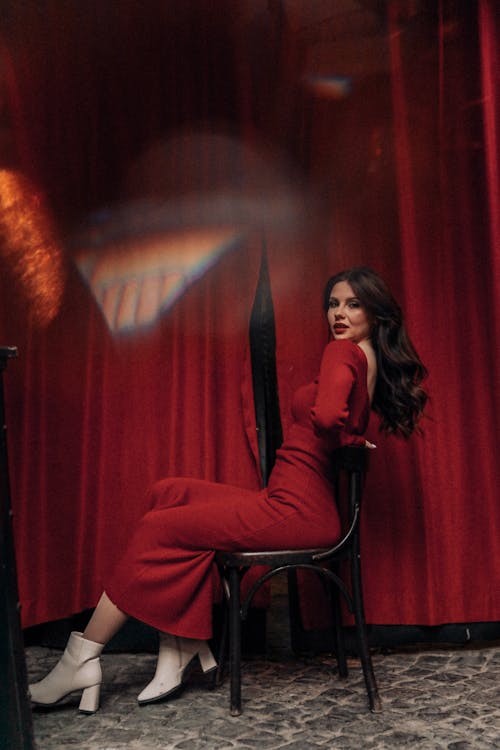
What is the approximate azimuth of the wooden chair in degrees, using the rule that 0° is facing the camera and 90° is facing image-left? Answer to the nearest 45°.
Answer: approximately 90°

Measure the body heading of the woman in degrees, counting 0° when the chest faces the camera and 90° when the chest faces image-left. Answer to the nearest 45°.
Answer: approximately 90°
